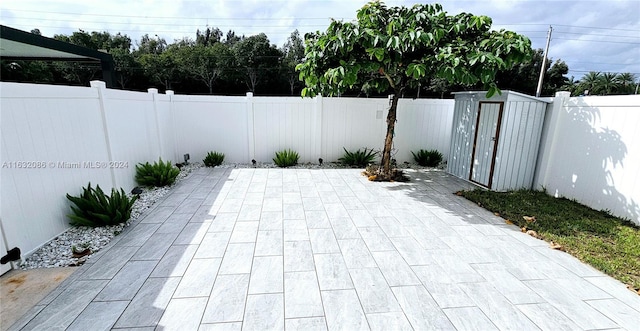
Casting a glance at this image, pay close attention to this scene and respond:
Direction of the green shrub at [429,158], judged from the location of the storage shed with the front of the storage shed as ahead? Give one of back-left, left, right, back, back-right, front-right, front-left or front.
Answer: right

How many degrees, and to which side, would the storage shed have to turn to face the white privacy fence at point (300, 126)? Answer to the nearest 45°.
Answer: approximately 45° to its right

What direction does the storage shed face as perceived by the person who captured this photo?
facing the viewer and to the left of the viewer

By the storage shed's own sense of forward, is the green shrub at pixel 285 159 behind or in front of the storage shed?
in front

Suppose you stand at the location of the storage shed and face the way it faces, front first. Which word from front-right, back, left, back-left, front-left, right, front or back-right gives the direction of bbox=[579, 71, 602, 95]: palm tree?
back-right

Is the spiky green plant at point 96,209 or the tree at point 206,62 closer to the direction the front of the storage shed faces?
the spiky green plant

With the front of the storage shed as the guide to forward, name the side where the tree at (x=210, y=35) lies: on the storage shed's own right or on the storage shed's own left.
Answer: on the storage shed's own right

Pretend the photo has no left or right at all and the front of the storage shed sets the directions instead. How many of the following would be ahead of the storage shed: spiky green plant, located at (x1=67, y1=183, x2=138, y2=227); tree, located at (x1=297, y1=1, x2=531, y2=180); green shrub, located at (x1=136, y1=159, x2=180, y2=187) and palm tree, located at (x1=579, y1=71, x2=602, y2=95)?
3

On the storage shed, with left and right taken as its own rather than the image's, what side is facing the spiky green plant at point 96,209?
front

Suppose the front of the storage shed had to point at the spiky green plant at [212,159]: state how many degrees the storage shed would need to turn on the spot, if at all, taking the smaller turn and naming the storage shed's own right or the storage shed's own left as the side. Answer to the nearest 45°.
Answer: approximately 45° to the storage shed's own right

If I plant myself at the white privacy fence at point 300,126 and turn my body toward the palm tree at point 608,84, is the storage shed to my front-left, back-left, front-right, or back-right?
front-right

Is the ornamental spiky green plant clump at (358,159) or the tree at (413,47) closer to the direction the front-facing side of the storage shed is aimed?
the tree

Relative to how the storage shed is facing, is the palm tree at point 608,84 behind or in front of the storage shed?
behind

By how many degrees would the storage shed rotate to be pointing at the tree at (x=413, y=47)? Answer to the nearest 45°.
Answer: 0° — it already faces it

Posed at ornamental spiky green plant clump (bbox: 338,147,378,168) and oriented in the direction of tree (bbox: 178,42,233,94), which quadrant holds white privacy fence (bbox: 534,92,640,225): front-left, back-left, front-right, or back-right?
back-right

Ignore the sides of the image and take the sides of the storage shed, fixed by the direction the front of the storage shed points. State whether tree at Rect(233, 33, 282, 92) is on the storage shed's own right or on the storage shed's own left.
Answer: on the storage shed's own right

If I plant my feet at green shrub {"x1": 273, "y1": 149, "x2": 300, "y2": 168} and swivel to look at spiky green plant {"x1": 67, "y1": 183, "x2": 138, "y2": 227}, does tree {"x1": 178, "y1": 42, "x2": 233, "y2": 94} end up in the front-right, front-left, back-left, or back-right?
back-right
